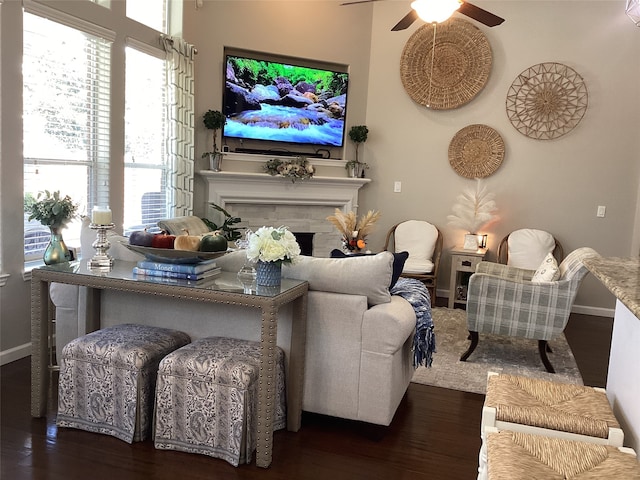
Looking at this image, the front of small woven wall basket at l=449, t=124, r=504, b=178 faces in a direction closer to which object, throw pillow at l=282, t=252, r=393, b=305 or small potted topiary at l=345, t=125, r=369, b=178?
the throw pillow

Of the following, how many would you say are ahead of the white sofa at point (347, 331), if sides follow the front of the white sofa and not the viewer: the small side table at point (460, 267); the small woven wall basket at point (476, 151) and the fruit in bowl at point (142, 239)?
2

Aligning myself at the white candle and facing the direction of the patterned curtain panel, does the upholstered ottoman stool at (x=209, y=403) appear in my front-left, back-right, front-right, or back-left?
back-right
